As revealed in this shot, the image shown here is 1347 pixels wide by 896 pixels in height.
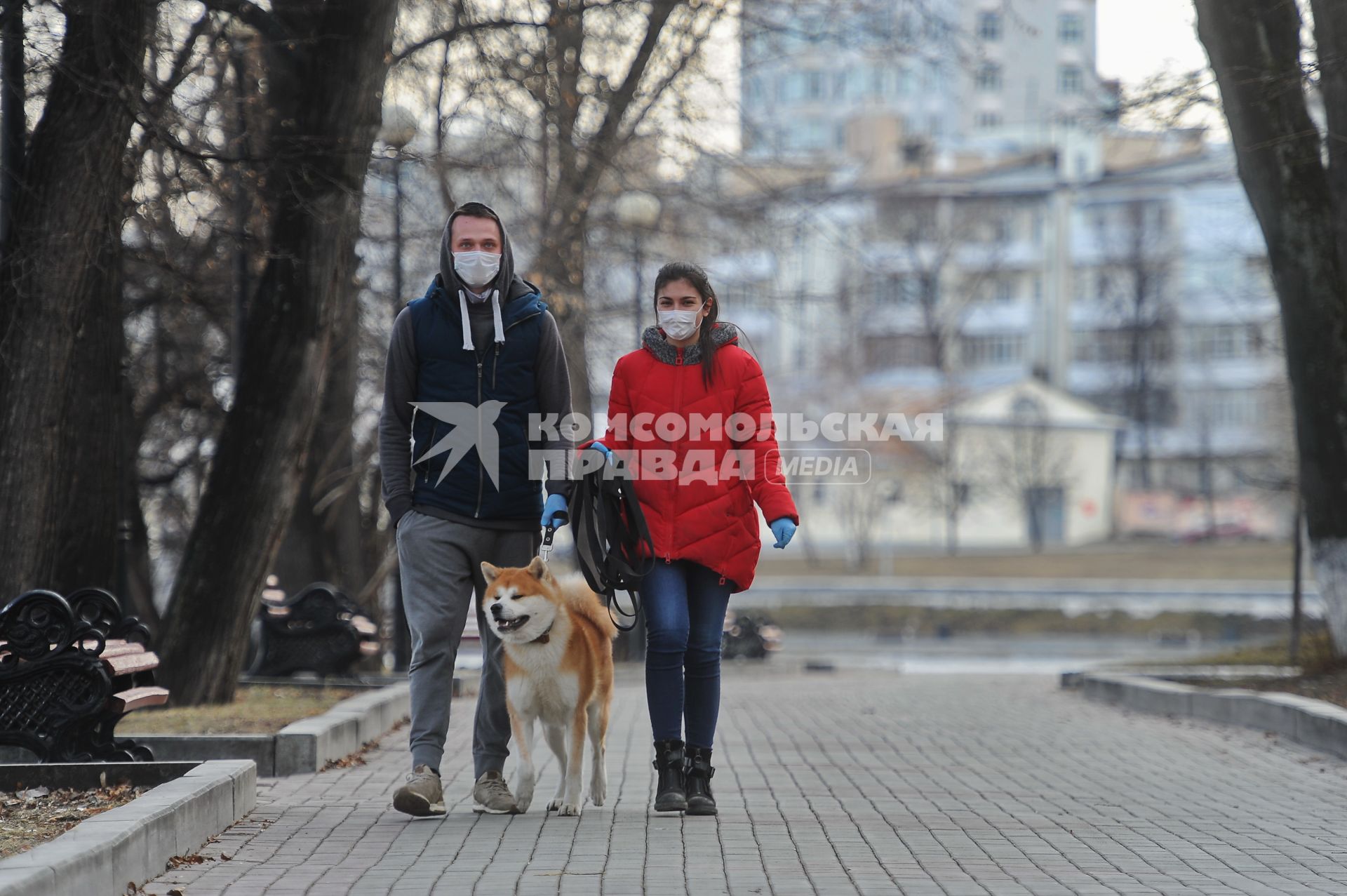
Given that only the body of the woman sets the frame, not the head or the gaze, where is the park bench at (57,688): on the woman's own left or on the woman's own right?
on the woman's own right

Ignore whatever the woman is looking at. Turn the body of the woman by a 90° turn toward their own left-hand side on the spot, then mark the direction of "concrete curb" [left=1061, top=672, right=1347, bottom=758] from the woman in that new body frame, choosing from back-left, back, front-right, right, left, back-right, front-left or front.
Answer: front-left

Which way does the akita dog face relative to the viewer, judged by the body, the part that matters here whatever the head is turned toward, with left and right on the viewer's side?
facing the viewer and to the left of the viewer

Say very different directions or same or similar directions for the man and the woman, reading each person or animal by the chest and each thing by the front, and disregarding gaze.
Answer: same or similar directions

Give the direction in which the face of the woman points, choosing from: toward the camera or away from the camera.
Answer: toward the camera

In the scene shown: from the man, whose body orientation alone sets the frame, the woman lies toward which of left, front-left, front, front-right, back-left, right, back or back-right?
left

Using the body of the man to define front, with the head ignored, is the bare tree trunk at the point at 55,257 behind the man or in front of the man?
behind

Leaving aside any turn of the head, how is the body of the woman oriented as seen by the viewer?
toward the camera

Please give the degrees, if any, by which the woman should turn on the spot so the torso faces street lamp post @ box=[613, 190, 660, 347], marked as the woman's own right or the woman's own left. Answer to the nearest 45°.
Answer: approximately 180°

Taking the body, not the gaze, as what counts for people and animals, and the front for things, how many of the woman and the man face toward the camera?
2

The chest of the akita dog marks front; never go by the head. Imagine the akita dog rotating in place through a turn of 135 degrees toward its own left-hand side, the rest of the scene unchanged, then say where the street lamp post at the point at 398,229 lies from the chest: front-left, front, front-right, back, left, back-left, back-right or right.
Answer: left
